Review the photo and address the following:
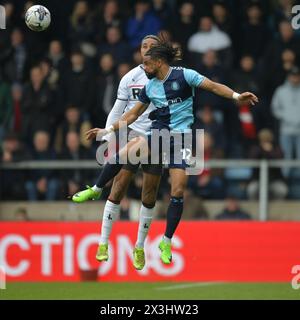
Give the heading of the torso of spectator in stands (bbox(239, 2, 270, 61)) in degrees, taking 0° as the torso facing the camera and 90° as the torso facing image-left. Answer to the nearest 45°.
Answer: approximately 0°

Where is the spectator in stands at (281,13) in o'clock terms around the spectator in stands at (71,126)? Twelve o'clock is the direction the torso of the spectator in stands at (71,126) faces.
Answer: the spectator in stands at (281,13) is roughly at 9 o'clock from the spectator in stands at (71,126).

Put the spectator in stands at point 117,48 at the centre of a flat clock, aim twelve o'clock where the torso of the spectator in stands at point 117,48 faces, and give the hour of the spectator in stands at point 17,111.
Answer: the spectator in stands at point 17,111 is roughly at 3 o'clock from the spectator in stands at point 117,48.

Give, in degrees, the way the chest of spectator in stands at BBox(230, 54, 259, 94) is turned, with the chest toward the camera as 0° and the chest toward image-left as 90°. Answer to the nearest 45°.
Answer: approximately 0°

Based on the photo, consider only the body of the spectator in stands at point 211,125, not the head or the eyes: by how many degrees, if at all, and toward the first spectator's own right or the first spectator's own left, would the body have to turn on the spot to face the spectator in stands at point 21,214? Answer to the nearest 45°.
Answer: approximately 90° to the first spectator's own right
